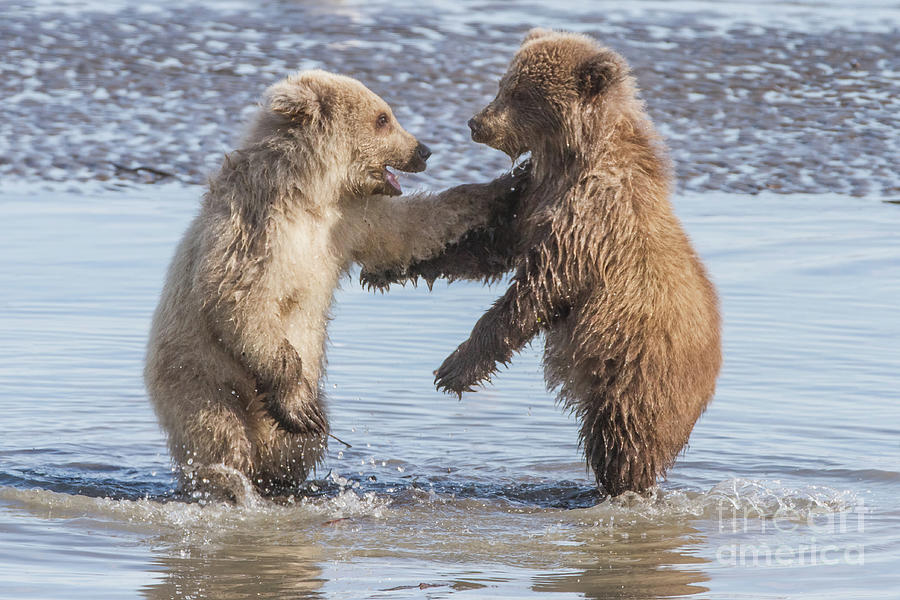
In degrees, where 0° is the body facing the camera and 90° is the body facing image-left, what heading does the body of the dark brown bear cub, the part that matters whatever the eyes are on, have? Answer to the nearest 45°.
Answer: approximately 90°

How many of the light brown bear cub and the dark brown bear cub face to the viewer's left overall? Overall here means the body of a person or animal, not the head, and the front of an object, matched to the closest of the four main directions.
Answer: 1

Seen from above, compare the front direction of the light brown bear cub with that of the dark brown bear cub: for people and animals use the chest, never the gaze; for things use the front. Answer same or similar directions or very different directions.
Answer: very different directions

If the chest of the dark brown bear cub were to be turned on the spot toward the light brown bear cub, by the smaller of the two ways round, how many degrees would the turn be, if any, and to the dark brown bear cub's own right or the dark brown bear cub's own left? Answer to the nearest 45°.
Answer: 0° — it already faces it

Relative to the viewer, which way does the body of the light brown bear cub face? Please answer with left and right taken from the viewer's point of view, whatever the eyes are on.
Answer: facing to the right of the viewer

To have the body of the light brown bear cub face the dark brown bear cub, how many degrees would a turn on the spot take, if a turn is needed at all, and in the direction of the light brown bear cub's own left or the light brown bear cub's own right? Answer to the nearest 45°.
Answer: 0° — it already faces it
